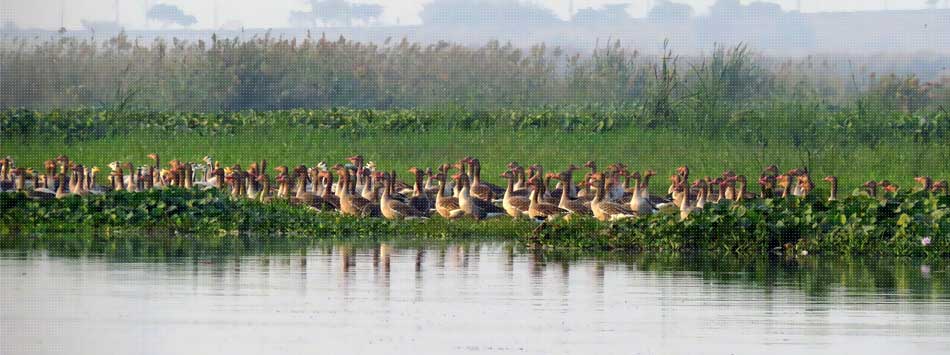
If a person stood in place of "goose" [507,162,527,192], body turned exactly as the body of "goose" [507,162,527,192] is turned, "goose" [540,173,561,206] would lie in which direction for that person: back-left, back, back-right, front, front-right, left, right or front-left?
left

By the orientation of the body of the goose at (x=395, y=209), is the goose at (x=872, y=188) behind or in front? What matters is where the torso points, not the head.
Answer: behind

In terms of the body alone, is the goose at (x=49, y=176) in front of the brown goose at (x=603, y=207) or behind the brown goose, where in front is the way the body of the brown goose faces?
in front

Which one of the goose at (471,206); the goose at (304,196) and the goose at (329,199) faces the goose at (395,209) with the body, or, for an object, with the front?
the goose at (471,206)

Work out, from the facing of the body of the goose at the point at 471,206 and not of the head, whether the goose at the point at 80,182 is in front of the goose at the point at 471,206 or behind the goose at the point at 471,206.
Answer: in front

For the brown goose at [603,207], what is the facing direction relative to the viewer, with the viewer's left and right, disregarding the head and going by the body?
facing to the left of the viewer

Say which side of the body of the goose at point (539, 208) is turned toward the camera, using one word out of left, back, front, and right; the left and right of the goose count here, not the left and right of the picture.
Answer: left

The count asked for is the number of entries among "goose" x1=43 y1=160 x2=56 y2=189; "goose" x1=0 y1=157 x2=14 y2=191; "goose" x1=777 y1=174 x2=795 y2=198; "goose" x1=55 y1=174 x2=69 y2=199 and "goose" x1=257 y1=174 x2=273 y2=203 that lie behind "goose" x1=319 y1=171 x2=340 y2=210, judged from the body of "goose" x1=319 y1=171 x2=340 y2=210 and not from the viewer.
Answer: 1

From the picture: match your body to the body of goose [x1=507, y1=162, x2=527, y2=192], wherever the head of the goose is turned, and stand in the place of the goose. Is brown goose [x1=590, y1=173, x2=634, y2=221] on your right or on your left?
on your left

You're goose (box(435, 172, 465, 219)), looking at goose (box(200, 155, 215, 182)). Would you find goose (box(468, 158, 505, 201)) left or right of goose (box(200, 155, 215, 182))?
right
